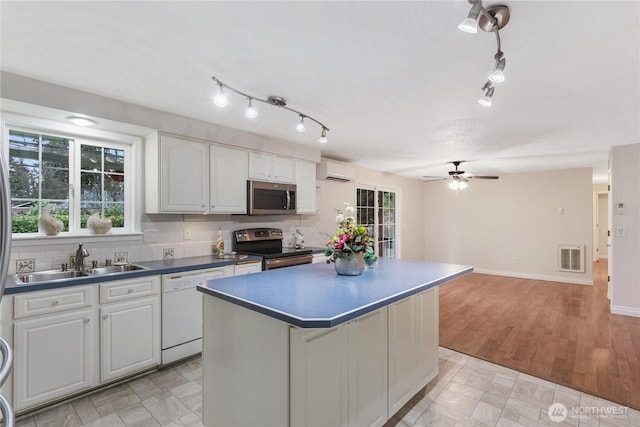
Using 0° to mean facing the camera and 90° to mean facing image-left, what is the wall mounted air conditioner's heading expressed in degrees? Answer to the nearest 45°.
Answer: approximately 315°

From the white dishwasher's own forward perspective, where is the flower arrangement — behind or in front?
in front

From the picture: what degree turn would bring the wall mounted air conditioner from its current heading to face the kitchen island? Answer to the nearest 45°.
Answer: approximately 45° to its right

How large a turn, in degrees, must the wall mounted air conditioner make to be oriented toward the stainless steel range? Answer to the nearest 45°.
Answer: approximately 90° to its right

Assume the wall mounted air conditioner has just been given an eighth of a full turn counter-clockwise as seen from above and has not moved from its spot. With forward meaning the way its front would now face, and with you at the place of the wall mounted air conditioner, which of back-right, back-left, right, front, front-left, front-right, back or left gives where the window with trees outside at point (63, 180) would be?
back-right
